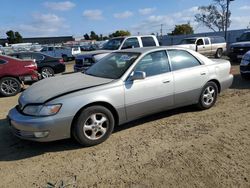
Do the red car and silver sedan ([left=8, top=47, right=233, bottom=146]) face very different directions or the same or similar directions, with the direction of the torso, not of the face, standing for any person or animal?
same or similar directions

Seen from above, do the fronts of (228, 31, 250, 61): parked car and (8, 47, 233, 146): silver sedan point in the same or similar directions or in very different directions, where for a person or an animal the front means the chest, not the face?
same or similar directions

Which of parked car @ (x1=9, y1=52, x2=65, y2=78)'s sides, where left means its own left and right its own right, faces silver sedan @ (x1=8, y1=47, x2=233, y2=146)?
left

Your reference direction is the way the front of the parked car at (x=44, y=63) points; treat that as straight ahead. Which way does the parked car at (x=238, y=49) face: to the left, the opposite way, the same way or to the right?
the same way

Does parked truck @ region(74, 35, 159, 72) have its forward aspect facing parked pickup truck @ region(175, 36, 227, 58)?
no

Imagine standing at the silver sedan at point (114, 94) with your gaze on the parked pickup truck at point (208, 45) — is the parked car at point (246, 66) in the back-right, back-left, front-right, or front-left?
front-right

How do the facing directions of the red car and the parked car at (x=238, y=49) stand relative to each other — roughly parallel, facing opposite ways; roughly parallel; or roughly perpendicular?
roughly parallel

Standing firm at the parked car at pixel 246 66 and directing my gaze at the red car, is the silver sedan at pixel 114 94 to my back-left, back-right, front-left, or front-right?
front-left

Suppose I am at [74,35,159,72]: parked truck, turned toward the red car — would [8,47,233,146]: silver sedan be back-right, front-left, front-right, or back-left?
front-left

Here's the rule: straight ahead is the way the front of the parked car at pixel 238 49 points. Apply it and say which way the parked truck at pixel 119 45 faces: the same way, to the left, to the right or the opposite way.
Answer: the same way

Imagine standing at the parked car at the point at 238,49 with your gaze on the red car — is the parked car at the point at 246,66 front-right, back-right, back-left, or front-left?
front-left

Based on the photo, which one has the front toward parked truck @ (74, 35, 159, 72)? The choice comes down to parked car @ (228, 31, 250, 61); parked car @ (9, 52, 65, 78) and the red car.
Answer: parked car @ (228, 31, 250, 61)

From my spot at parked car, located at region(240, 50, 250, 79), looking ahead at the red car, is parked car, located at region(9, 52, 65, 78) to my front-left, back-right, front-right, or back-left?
front-right

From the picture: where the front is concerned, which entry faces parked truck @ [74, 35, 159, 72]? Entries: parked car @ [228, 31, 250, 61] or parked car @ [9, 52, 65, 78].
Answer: parked car @ [228, 31, 250, 61]

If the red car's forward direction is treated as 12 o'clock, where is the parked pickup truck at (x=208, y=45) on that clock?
The parked pickup truck is roughly at 5 o'clock from the red car.

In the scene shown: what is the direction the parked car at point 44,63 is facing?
to the viewer's left

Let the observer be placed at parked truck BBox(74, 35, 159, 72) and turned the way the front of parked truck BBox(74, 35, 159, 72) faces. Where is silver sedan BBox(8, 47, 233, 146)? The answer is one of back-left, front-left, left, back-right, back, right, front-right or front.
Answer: front-left
